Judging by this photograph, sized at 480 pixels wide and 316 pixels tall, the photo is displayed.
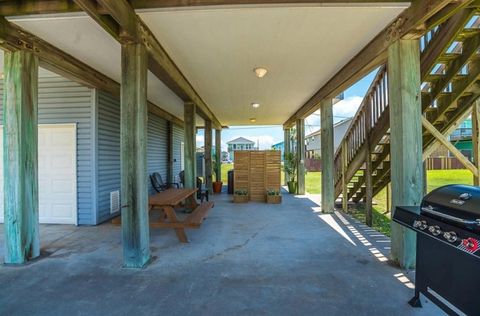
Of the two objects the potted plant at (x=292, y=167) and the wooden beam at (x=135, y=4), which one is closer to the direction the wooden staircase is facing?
the potted plant

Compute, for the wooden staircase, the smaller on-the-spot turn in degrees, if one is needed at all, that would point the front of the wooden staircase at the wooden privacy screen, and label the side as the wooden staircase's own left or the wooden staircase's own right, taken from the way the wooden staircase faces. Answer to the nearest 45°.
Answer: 0° — it already faces it

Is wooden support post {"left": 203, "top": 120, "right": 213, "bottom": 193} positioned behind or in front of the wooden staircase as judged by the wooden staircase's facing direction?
in front

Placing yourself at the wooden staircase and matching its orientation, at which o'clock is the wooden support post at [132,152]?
The wooden support post is roughly at 9 o'clock from the wooden staircase.

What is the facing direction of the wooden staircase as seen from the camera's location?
facing away from the viewer and to the left of the viewer

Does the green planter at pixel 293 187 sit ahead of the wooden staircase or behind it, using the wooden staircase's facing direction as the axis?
ahead

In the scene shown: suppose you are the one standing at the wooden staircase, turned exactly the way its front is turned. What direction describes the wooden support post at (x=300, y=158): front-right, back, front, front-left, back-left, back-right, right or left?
front

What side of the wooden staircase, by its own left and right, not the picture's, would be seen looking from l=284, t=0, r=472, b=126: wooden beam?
left

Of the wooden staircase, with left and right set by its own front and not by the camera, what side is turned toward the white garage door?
left

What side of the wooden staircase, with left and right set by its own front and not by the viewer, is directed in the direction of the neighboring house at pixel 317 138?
front

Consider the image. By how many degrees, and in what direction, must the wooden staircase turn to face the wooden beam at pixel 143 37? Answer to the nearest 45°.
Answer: approximately 90° to its left

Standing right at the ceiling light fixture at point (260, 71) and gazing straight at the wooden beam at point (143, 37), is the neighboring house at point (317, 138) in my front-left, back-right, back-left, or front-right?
back-right

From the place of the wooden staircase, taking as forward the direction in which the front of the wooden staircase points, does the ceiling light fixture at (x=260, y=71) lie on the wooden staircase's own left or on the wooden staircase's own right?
on the wooden staircase's own left
